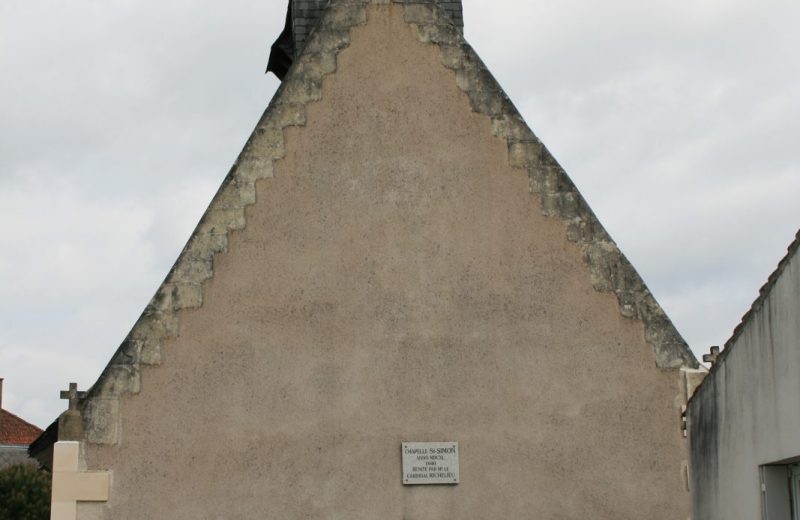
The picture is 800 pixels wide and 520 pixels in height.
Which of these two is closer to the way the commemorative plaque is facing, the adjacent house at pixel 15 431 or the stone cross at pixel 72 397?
the stone cross

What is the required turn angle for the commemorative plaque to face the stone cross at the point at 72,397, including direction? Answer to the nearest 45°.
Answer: approximately 90° to its right

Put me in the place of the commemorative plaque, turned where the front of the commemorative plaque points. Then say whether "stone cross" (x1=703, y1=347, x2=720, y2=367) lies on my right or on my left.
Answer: on my left

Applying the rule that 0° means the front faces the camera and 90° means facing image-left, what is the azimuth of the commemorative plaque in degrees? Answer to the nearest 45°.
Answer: approximately 0°

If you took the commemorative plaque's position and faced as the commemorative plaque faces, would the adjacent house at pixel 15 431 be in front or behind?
behind
